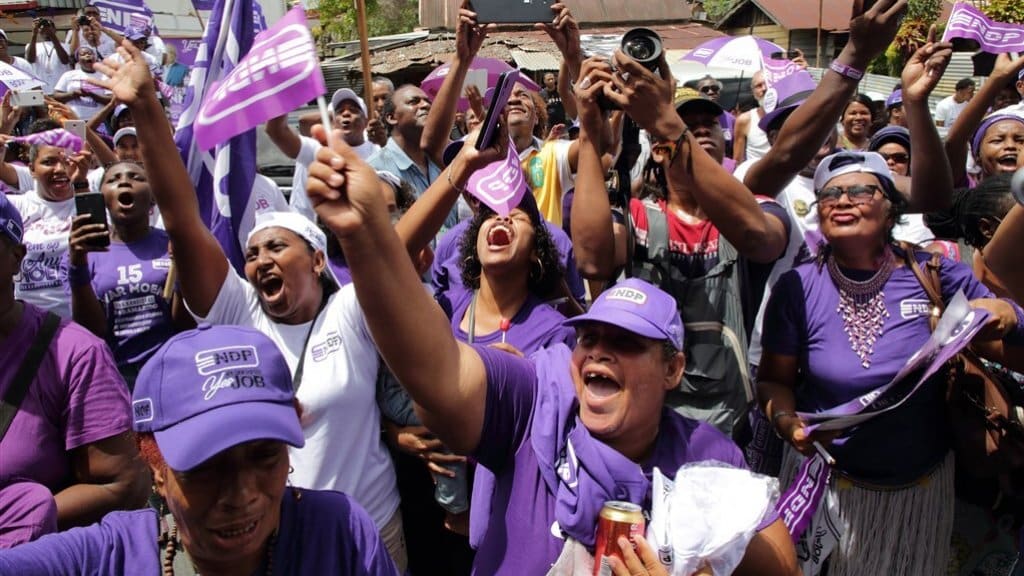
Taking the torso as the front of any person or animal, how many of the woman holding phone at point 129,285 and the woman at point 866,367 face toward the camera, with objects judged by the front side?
2

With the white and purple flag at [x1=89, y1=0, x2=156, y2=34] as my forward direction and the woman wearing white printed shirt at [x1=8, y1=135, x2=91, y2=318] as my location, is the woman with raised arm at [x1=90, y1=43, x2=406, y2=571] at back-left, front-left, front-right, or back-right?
back-right

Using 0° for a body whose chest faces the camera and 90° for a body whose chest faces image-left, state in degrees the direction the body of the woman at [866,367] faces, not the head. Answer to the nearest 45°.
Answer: approximately 0°

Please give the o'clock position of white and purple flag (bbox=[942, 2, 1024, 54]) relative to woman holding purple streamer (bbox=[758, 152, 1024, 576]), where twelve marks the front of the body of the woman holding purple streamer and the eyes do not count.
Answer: The white and purple flag is roughly at 6 o'clock from the woman holding purple streamer.

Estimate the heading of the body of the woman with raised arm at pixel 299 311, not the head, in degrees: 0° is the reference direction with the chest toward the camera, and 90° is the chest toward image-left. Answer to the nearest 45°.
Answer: approximately 45°

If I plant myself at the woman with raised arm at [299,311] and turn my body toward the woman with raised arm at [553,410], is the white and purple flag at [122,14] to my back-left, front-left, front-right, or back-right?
back-left

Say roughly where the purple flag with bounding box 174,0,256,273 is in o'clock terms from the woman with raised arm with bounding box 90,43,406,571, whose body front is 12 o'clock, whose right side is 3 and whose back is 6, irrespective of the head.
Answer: The purple flag is roughly at 4 o'clock from the woman with raised arm.

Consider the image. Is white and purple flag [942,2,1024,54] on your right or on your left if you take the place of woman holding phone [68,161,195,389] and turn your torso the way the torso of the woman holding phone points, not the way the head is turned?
on your left

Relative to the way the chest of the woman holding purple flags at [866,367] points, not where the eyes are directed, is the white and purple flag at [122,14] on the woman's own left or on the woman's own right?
on the woman's own right

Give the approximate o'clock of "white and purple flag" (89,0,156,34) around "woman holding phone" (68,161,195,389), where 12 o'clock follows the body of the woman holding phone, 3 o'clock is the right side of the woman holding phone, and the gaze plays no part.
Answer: The white and purple flag is roughly at 6 o'clock from the woman holding phone.

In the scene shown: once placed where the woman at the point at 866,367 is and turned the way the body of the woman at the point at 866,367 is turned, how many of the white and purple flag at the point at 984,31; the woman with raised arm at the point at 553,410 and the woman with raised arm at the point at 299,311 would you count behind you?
1
